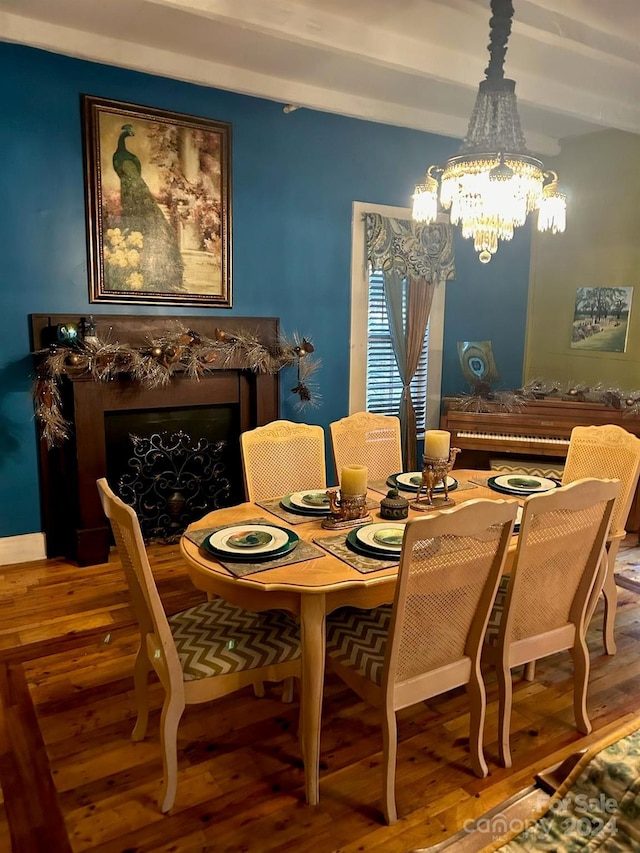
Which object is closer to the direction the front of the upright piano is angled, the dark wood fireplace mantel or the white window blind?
the dark wood fireplace mantel

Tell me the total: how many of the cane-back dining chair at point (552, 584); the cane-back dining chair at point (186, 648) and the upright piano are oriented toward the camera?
1

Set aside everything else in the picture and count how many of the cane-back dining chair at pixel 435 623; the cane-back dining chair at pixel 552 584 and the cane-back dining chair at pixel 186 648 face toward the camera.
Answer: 0

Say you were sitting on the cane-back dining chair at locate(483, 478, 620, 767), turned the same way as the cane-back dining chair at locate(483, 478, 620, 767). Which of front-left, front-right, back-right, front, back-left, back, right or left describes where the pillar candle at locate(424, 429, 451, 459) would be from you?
front

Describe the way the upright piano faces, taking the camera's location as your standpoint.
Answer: facing the viewer

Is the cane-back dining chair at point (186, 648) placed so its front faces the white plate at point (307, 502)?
yes

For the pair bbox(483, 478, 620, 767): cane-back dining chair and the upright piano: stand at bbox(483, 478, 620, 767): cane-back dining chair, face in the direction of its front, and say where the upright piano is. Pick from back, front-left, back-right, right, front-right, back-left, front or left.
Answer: front-right

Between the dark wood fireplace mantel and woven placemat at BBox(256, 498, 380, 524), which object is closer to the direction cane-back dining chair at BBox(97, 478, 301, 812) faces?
the woven placemat

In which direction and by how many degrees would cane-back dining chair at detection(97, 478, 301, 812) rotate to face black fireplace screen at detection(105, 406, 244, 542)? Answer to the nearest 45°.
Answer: approximately 45° to its left

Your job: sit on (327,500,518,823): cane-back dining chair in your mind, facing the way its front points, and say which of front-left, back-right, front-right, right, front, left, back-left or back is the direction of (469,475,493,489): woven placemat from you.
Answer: front-right

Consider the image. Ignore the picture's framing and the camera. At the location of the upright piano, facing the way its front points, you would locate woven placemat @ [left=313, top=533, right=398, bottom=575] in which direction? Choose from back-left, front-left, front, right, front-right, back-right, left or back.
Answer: front

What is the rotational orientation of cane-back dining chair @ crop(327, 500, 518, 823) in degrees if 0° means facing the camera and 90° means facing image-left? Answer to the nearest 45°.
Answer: approximately 135°

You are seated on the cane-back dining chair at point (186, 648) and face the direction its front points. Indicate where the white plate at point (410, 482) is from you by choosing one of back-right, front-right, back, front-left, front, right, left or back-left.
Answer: front

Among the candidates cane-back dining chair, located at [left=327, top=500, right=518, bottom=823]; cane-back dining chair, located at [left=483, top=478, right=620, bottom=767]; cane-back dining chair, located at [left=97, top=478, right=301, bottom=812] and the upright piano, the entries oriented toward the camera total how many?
1

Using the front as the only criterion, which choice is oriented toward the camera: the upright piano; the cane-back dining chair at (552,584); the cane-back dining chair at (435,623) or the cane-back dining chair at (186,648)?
the upright piano

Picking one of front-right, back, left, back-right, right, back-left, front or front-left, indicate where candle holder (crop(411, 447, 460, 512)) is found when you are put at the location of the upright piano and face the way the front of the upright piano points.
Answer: front

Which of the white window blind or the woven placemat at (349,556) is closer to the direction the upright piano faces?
the woven placemat

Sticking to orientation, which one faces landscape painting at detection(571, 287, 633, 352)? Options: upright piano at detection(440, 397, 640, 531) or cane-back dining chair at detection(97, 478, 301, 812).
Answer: the cane-back dining chair

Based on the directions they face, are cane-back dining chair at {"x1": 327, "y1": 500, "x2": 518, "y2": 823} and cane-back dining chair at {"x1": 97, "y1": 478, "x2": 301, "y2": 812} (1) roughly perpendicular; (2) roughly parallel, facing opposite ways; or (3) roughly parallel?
roughly perpendicular

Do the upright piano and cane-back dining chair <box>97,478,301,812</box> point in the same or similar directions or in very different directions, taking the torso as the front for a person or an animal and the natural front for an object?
very different directions
